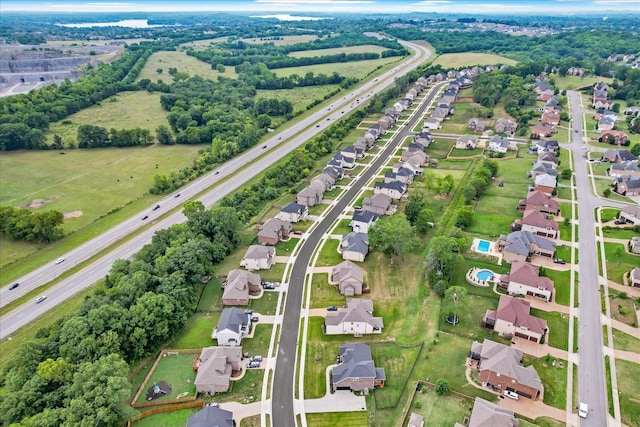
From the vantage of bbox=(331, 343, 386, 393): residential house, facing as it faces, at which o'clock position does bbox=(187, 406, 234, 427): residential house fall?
bbox=(187, 406, 234, 427): residential house is roughly at 11 o'clock from bbox=(331, 343, 386, 393): residential house.

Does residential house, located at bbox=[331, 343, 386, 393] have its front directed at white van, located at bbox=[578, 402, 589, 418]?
no

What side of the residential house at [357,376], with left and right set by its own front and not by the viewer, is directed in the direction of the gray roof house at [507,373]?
back

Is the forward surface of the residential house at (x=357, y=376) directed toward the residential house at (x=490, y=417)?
no

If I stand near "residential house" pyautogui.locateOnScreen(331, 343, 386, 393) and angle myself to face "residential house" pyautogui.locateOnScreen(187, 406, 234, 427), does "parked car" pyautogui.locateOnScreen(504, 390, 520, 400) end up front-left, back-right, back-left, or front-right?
back-left

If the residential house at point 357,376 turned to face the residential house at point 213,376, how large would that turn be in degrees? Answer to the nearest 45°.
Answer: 0° — it already faces it

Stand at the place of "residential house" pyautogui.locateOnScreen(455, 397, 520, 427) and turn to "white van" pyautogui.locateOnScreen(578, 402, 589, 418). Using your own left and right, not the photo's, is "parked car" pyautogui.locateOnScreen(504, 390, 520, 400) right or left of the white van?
left

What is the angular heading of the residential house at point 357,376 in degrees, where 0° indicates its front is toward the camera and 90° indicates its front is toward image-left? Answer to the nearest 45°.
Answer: approximately 90°

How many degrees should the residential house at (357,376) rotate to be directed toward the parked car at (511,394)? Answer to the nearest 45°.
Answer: approximately 180°

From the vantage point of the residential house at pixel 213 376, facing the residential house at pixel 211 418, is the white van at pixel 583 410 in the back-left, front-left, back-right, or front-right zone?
front-left

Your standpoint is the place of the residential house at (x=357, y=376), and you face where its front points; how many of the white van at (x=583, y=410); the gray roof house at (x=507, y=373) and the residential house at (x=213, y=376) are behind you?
2

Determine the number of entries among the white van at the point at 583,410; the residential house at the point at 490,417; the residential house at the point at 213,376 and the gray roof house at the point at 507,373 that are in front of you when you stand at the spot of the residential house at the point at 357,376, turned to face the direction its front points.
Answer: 1

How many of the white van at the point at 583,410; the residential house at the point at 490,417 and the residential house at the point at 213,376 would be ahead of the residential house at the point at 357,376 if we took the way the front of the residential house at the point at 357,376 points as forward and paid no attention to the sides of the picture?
1

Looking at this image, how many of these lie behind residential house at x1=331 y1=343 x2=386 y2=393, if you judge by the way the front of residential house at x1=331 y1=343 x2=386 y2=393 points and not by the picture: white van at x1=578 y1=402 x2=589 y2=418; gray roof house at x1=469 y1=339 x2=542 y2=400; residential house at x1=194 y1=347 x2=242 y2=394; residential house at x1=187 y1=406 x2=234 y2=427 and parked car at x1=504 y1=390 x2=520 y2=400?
3
